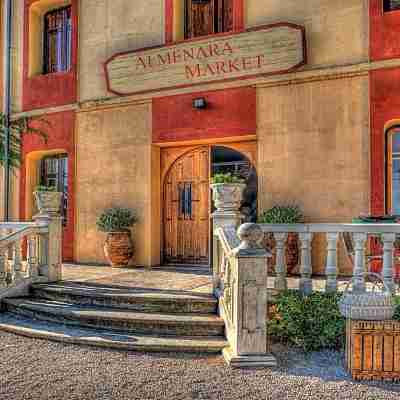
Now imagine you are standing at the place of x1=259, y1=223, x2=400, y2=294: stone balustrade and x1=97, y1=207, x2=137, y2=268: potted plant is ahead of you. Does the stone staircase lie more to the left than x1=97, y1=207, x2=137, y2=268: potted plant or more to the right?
left

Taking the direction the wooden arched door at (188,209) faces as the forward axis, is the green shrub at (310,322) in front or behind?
in front

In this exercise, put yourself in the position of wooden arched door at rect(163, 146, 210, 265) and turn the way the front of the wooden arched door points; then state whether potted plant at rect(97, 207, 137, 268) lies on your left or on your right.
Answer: on your right

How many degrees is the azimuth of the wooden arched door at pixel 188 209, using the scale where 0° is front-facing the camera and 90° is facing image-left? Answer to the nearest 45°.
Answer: approximately 0°

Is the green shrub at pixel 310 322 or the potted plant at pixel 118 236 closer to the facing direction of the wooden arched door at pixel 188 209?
the green shrub

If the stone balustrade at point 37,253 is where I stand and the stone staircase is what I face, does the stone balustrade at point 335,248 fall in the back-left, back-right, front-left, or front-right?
front-left

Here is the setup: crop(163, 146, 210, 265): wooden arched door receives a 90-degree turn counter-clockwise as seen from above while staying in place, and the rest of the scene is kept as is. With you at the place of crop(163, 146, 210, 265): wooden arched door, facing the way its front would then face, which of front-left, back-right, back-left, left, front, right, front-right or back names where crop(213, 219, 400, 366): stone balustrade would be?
right

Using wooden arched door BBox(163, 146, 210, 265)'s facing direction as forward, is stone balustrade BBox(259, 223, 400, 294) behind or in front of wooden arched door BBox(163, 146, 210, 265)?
in front

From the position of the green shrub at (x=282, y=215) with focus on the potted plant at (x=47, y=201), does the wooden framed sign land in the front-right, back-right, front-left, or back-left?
front-right

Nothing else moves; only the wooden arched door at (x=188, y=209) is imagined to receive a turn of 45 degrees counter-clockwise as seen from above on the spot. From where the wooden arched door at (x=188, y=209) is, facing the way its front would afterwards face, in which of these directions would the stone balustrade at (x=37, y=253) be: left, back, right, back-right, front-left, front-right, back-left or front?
right

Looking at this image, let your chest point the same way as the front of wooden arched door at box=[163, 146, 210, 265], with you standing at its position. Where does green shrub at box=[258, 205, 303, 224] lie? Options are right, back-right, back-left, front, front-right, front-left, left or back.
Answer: front-left
